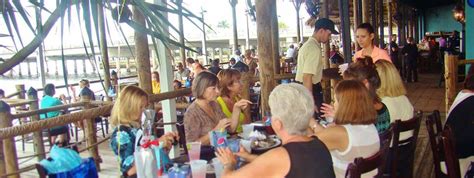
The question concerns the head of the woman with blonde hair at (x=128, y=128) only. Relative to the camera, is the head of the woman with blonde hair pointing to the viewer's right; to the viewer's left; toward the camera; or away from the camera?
to the viewer's right

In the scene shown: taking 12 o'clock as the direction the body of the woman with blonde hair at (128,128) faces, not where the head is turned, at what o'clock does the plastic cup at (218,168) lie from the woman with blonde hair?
The plastic cup is roughly at 2 o'clock from the woman with blonde hair.

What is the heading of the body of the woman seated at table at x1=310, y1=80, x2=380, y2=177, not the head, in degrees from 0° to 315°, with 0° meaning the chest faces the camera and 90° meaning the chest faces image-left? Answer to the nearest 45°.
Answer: approximately 135°

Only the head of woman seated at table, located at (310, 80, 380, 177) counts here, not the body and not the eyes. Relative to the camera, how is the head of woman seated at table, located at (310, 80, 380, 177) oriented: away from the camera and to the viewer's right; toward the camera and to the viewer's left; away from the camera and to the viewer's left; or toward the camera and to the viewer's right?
away from the camera and to the viewer's left

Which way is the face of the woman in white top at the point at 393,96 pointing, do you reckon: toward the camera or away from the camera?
away from the camera

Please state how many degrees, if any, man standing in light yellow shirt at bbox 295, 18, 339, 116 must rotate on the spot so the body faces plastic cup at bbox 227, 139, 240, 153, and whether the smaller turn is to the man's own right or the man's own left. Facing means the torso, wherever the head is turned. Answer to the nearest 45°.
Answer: approximately 90° to the man's own right

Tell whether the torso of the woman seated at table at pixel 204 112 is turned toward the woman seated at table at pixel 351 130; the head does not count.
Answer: yes

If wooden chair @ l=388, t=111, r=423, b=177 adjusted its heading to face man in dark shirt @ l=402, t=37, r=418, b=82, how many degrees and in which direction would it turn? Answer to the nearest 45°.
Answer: approximately 45° to its right
